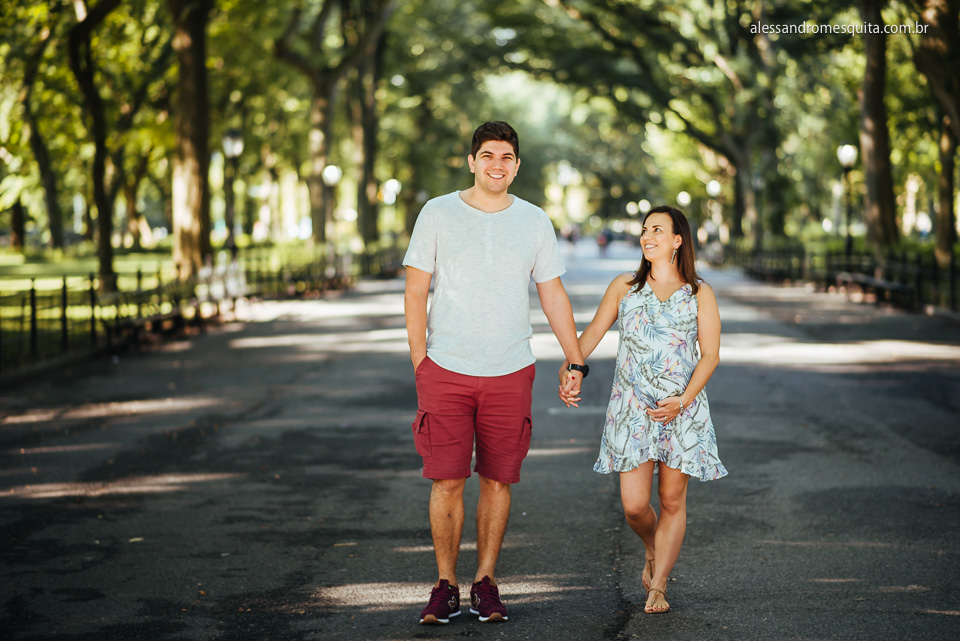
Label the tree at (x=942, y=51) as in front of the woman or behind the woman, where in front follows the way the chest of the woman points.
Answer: behind

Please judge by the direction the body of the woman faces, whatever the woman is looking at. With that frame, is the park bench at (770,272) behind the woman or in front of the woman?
behind

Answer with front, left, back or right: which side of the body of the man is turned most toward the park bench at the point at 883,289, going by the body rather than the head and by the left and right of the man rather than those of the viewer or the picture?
back

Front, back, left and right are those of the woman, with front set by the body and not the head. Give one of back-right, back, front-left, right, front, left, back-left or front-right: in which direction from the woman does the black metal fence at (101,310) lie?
back-right

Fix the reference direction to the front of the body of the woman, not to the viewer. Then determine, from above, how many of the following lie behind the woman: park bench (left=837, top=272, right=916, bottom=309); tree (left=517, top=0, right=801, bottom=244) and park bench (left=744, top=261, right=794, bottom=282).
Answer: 3

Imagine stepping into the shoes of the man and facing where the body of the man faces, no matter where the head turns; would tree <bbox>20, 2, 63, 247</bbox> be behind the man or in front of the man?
behind

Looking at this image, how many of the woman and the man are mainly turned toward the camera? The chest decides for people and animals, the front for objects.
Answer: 2

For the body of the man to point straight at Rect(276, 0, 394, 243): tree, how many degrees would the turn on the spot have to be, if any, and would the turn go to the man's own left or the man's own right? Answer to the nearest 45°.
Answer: approximately 180°

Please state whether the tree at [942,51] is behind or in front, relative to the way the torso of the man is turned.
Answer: behind

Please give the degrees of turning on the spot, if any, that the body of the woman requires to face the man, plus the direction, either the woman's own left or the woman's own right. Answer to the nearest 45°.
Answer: approximately 90° to the woman's own right

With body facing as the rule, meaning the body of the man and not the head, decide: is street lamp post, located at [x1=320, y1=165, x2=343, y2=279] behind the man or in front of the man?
behind

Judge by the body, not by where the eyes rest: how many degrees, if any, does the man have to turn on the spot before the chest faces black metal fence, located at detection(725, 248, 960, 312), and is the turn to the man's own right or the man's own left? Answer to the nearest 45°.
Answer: approximately 180°

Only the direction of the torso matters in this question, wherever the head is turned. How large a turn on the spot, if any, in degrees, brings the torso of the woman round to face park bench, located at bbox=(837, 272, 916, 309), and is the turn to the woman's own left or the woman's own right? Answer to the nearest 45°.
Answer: approximately 180°

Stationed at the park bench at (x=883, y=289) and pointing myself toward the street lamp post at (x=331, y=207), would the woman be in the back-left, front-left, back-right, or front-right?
back-left

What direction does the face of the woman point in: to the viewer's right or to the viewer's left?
to the viewer's left
